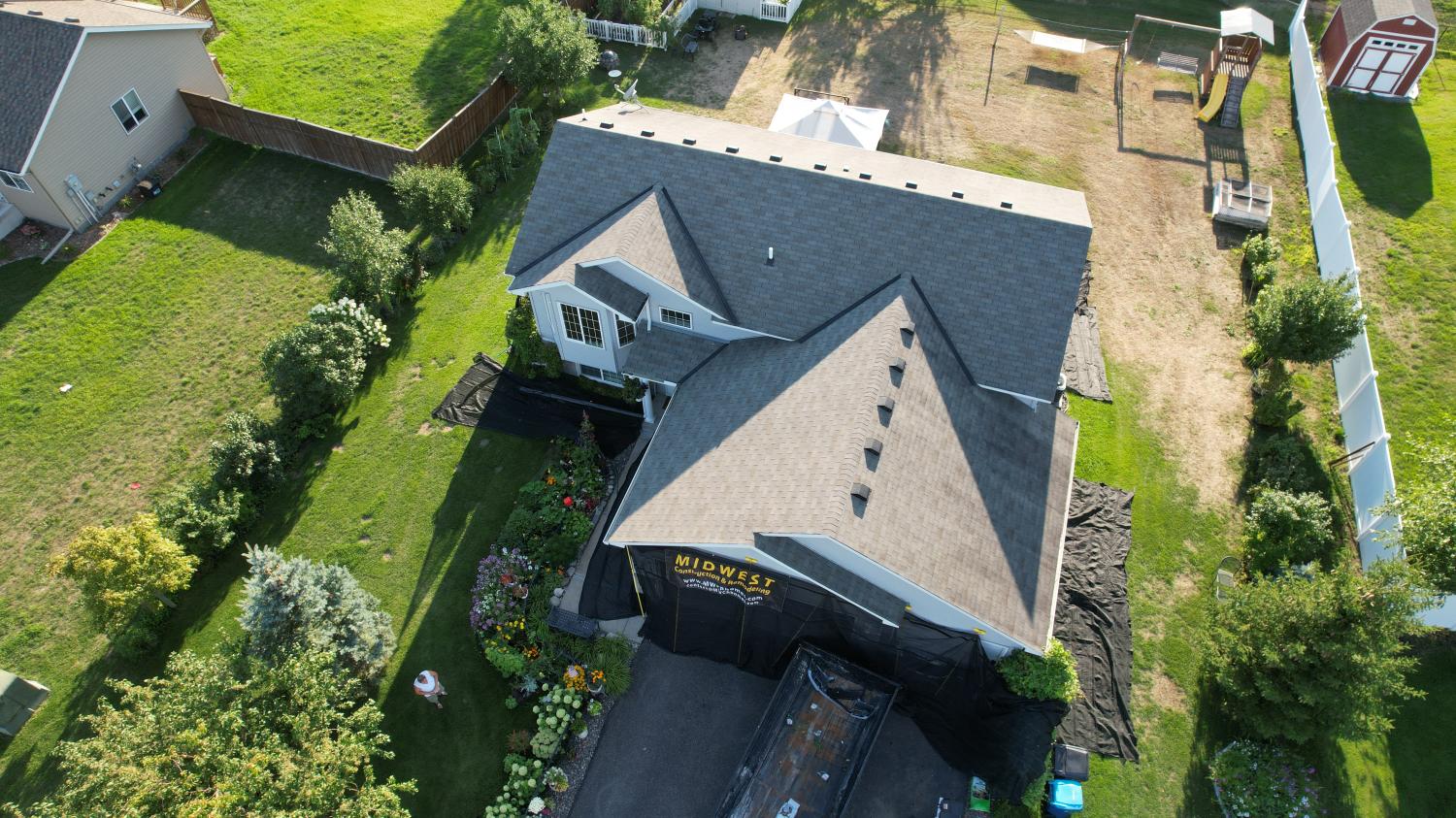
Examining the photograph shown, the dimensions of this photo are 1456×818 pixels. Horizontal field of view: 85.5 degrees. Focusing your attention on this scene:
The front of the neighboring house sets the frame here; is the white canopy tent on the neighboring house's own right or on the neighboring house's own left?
on the neighboring house's own left

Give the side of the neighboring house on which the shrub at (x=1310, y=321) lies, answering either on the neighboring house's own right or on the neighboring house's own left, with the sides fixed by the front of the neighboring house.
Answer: on the neighboring house's own left

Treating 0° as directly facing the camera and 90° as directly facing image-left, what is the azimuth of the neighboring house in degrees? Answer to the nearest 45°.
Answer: approximately 45°

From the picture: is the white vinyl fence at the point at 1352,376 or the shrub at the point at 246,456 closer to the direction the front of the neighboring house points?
the shrub

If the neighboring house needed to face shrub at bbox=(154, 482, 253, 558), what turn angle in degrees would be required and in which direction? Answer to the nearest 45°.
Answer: approximately 45° to its left

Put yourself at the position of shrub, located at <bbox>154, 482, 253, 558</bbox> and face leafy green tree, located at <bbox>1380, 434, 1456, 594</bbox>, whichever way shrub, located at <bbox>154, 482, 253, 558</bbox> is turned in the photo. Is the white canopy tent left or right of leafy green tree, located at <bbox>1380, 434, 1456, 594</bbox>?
left

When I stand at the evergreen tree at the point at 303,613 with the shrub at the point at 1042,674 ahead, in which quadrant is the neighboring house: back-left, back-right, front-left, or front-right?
back-left
